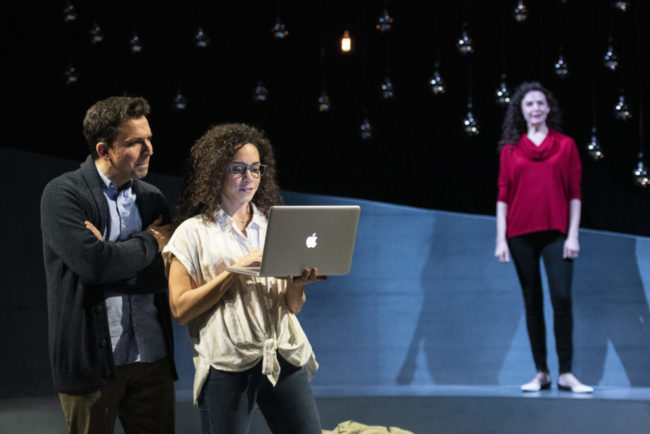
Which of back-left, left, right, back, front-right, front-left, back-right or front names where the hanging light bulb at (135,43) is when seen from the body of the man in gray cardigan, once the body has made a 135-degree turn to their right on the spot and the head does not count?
right

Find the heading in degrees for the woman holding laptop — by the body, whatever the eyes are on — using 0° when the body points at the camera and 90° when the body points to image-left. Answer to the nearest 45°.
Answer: approximately 315°

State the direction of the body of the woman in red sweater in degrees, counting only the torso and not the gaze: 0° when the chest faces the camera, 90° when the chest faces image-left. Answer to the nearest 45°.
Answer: approximately 0°

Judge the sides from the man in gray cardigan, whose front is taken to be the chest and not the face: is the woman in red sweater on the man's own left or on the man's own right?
on the man's own left

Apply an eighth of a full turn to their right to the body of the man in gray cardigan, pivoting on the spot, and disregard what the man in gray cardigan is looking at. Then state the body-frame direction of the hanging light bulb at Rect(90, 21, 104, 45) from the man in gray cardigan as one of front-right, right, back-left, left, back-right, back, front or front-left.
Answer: back

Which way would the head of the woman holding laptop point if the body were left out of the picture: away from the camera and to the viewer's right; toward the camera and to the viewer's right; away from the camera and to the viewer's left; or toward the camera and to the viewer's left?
toward the camera and to the viewer's right

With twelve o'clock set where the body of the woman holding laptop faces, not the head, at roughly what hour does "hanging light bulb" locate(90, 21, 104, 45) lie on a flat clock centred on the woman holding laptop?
The hanging light bulb is roughly at 7 o'clock from the woman holding laptop.

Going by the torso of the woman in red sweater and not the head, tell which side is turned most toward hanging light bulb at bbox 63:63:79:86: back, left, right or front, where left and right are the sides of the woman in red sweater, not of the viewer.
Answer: right
